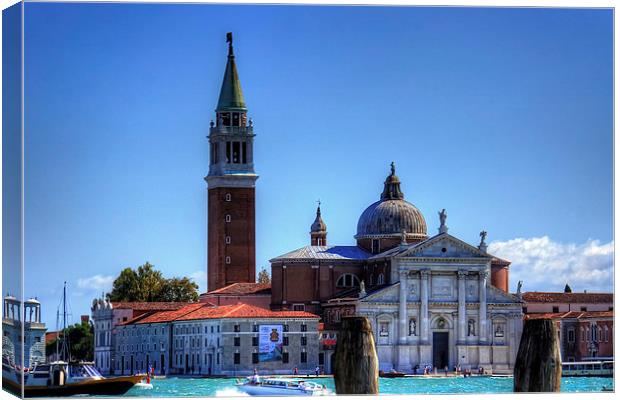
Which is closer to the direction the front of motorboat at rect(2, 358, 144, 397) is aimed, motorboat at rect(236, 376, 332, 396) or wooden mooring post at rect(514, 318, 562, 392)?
the motorboat

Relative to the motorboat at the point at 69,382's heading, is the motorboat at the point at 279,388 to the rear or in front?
in front

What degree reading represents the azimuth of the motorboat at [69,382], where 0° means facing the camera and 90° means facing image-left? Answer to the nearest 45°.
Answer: approximately 270°
